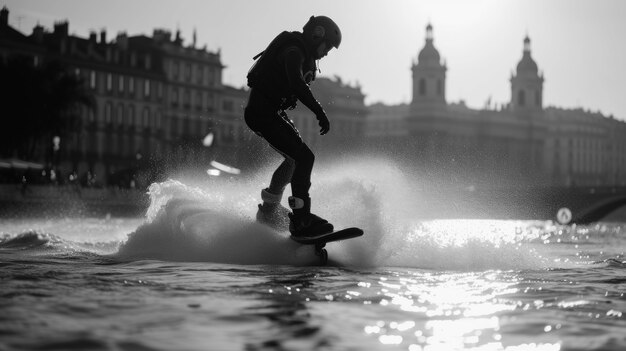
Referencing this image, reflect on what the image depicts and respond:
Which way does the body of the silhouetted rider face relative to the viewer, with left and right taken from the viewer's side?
facing to the right of the viewer

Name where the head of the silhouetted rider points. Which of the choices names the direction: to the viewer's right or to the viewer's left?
to the viewer's right
